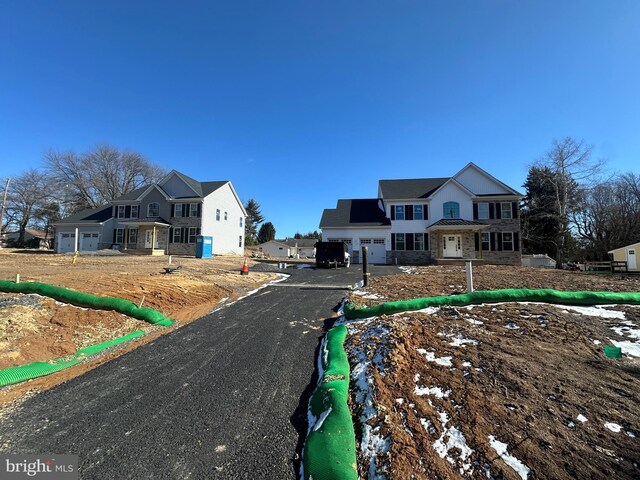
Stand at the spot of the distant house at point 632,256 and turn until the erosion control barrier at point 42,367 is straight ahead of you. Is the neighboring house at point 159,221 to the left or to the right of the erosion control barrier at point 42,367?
right

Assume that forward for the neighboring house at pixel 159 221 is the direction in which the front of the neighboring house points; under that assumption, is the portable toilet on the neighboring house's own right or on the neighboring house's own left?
on the neighboring house's own left

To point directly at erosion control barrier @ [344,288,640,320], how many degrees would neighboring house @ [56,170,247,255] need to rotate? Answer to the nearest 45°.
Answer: approximately 45° to its left

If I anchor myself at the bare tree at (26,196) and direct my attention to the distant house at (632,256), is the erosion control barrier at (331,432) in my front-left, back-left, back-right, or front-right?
front-right

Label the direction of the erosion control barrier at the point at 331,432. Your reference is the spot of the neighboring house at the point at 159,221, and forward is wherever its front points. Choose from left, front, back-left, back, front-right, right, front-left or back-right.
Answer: front-left

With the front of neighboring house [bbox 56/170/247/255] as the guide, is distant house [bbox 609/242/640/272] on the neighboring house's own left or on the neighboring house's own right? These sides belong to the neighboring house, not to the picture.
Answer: on the neighboring house's own left

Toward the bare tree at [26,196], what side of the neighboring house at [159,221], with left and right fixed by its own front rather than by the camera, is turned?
right

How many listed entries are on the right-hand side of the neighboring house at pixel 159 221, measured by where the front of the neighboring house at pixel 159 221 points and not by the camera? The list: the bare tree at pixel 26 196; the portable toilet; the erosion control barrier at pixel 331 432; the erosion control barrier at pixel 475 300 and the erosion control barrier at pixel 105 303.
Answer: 1

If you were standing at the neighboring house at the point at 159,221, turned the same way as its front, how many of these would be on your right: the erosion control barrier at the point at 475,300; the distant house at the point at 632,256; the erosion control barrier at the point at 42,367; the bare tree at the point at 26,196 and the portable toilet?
1

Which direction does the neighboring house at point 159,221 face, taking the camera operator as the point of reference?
facing the viewer and to the left of the viewer

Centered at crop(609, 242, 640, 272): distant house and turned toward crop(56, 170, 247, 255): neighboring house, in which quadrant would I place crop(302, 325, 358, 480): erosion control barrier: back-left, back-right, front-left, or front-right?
front-left
